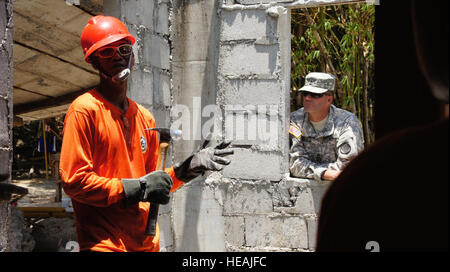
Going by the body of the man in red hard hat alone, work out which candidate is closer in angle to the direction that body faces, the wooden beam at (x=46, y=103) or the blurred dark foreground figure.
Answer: the blurred dark foreground figure

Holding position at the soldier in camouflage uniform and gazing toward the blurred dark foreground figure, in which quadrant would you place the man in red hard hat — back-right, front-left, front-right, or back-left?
front-right

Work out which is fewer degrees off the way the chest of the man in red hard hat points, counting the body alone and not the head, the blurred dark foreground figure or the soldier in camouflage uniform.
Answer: the blurred dark foreground figure

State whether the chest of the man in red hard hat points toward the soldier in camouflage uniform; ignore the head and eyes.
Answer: no

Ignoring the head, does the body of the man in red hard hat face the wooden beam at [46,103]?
no

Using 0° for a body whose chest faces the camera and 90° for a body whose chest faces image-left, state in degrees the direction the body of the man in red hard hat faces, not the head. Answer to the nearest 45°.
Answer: approximately 315°

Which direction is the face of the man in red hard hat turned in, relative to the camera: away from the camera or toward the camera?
toward the camera

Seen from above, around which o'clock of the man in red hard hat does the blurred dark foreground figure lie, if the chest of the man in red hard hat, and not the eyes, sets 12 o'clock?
The blurred dark foreground figure is roughly at 1 o'clock from the man in red hard hat.

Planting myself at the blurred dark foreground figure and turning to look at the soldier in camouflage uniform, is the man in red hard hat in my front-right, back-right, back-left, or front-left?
front-left
